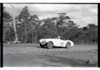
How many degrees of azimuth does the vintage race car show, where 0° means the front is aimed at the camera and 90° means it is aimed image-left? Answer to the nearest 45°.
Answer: approximately 45°

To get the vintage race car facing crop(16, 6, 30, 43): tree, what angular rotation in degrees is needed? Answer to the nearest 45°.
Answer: approximately 45° to its right
